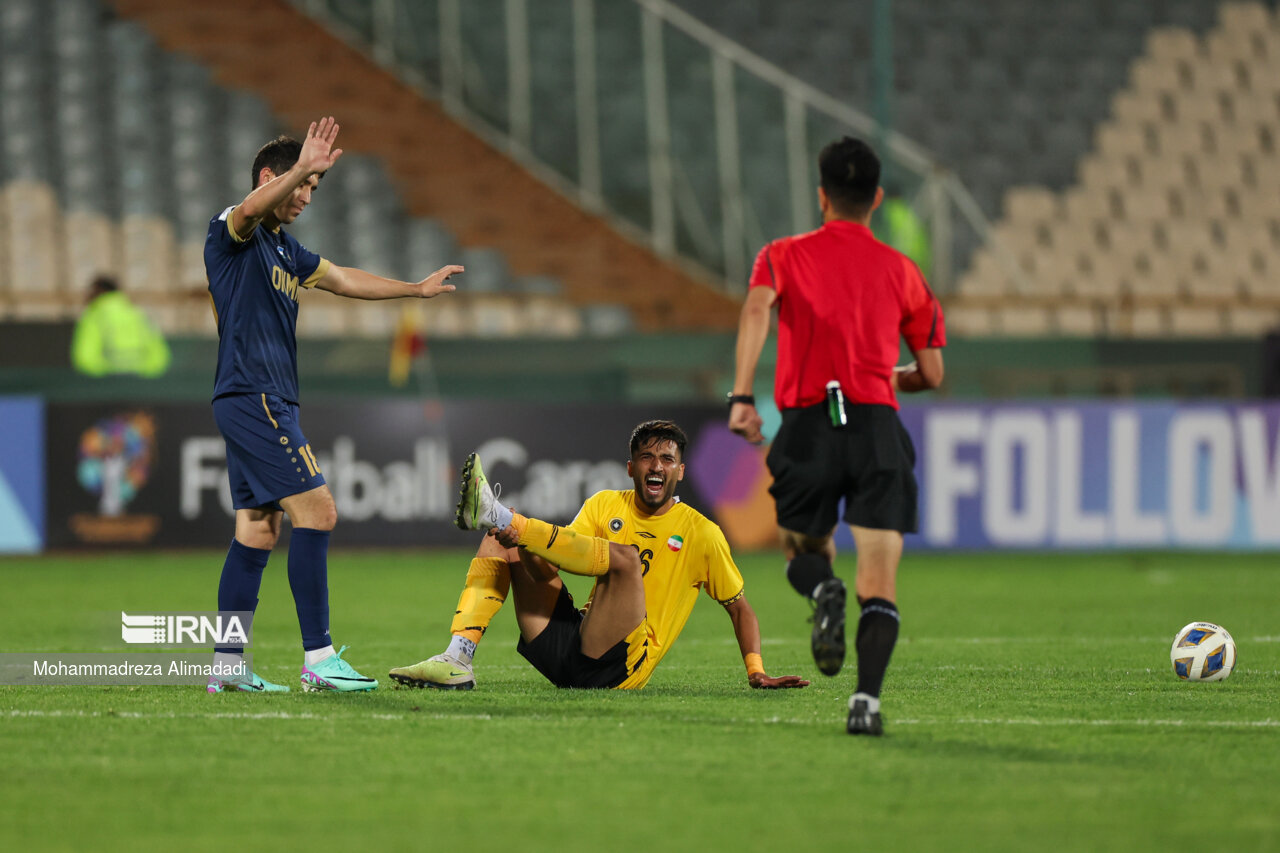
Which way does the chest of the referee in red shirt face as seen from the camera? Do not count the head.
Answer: away from the camera

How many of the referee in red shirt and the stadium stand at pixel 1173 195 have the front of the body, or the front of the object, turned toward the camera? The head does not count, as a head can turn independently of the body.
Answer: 1

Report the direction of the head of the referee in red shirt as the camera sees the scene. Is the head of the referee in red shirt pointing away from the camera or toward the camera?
away from the camera

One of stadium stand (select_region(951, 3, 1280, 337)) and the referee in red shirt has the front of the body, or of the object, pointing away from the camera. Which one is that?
the referee in red shirt

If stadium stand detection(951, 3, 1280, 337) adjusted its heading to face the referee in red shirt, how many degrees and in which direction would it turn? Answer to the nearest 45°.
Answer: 0° — it already faces them

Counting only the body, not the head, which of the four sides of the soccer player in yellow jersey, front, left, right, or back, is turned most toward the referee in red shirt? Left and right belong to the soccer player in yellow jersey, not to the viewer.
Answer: left

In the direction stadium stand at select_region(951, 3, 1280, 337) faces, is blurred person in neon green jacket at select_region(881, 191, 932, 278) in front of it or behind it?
in front

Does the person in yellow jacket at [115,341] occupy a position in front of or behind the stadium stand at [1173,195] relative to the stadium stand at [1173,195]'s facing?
in front

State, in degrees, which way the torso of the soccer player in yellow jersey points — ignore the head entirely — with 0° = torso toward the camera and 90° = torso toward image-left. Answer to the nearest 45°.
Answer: approximately 45°

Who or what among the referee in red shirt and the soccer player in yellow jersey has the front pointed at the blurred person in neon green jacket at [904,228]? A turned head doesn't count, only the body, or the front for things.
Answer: the referee in red shirt

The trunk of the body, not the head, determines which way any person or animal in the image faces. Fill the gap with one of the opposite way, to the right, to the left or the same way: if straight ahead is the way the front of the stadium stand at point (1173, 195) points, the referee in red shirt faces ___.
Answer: the opposite way

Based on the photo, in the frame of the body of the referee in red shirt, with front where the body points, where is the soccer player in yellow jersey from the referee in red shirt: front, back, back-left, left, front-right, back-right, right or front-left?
front-left
